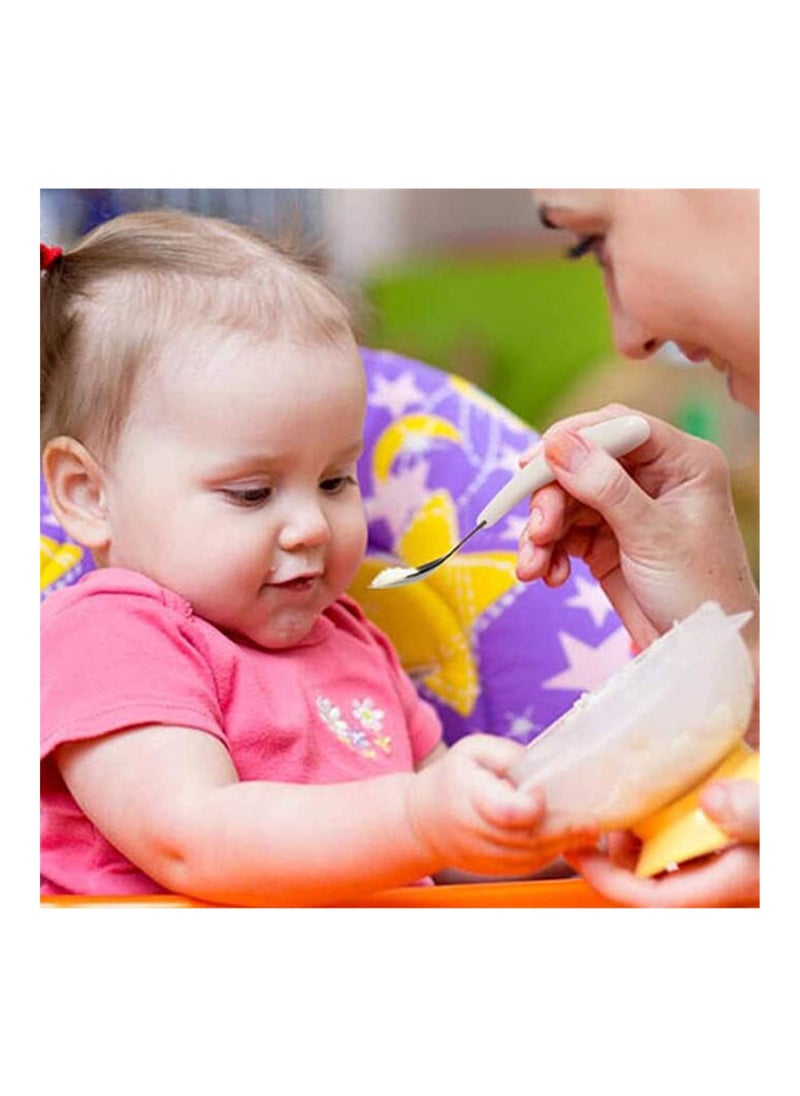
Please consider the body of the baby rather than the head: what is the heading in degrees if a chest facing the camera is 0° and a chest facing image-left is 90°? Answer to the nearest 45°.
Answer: approximately 315°
